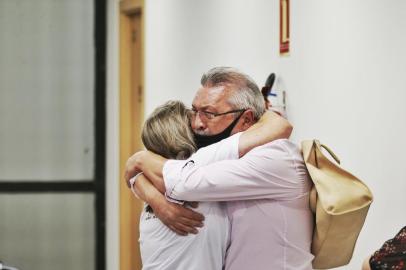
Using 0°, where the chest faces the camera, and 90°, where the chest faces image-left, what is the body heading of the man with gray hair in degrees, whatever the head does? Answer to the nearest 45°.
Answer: approximately 90°
